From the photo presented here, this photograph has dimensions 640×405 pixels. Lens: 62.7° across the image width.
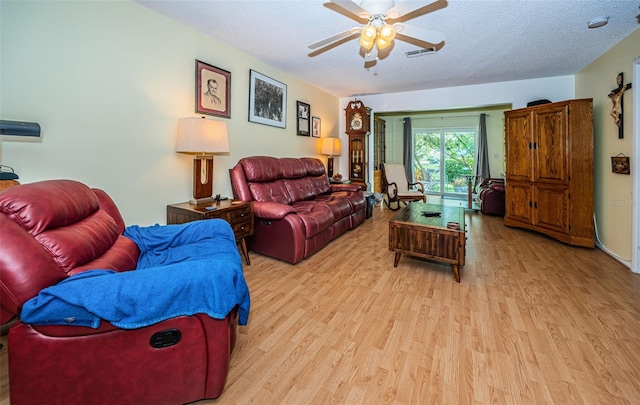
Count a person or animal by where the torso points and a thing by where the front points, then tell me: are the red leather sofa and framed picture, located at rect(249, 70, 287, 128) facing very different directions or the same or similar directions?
same or similar directions

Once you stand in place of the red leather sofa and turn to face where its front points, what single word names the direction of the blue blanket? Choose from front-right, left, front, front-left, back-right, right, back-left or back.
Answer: front-right

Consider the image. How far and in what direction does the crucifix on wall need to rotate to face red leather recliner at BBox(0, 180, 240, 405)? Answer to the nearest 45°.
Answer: approximately 45° to its left

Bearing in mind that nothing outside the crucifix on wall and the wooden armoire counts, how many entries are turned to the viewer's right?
0

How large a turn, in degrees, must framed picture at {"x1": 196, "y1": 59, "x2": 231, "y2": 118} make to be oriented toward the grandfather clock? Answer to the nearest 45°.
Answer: approximately 90° to its left

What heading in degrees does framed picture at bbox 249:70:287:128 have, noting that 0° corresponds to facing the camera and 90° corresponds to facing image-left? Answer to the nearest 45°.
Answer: approximately 315°

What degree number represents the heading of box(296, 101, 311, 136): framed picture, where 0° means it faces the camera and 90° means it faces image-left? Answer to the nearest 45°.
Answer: approximately 315°

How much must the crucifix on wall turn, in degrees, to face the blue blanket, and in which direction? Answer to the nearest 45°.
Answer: approximately 45° to its left

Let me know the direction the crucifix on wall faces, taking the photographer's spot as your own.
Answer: facing the viewer and to the left of the viewer

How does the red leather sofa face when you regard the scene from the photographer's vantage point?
facing the viewer and to the right of the viewer

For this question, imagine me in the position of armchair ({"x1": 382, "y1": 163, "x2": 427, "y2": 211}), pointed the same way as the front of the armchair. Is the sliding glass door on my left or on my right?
on my left
